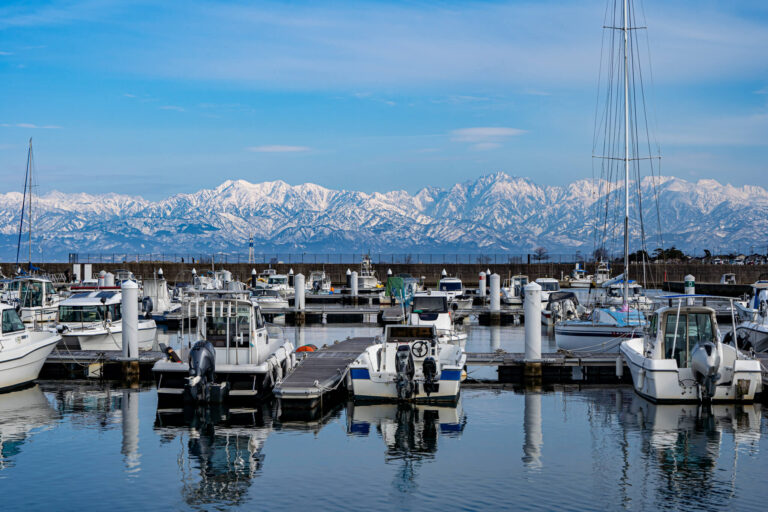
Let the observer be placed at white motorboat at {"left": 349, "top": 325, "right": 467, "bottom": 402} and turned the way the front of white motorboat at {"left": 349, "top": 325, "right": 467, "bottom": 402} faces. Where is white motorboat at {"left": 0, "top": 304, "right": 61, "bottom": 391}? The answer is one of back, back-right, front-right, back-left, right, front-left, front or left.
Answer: left

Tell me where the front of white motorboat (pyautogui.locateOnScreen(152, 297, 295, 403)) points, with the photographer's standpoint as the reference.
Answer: facing away from the viewer and to the right of the viewer

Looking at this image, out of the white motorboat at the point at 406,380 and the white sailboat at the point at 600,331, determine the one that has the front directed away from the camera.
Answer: the white motorboat at the point at 406,380

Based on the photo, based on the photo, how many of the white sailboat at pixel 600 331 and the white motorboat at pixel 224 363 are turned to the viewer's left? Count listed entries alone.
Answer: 1

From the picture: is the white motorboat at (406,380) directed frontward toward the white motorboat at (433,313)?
yes

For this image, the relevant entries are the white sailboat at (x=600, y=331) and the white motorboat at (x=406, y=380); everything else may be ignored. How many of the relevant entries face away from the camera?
1

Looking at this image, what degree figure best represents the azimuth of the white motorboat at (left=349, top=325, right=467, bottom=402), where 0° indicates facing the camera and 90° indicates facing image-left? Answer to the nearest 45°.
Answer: approximately 180°

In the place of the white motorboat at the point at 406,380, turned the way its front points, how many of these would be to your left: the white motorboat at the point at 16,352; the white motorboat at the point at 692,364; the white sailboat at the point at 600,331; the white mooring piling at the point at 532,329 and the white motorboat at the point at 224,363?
2

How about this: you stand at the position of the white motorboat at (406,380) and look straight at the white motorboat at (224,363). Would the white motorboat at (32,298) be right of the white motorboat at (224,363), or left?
right

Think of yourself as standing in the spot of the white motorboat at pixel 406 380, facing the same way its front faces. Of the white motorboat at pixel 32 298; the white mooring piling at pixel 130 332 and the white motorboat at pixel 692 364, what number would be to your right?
1

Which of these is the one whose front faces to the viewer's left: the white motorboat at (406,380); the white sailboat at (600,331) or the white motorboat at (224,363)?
the white sailboat at (600,331)
